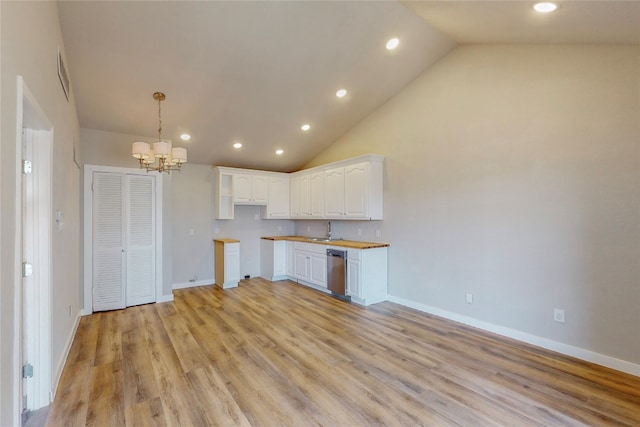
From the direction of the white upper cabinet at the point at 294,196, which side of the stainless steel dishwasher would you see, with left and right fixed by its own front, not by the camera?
right

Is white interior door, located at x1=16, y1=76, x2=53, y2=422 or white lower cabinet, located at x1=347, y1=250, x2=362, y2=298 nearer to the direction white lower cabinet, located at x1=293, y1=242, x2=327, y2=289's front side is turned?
the white interior door

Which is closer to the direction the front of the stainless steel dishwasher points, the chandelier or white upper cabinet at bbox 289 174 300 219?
the chandelier

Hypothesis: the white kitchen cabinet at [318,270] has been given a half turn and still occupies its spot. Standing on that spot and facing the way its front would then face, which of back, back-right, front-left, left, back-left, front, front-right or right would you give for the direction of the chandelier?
back

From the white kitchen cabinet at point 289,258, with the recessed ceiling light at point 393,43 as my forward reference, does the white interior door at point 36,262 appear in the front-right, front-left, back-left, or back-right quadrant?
front-right

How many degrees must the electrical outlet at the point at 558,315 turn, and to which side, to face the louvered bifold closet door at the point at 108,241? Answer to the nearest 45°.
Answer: approximately 45° to its right

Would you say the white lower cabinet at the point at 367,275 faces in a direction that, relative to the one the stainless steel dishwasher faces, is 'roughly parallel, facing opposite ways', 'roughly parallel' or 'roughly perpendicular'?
roughly parallel

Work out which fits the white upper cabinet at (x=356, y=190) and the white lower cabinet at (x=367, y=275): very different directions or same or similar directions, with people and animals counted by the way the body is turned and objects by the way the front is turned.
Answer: same or similar directions

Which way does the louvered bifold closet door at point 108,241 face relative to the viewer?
toward the camera

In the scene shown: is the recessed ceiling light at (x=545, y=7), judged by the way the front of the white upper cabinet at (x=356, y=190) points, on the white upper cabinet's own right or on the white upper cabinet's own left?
on the white upper cabinet's own left

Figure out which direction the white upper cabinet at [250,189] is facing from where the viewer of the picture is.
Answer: facing the viewer

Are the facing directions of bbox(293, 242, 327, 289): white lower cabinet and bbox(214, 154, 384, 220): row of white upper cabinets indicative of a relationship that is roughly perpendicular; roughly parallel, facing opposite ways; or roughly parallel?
roughly parallel

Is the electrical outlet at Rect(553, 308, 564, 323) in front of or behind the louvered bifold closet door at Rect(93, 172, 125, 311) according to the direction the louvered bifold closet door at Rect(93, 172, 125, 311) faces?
in front

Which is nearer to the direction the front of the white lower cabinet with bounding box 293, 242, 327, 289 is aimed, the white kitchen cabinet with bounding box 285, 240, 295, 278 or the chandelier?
the chandelier
